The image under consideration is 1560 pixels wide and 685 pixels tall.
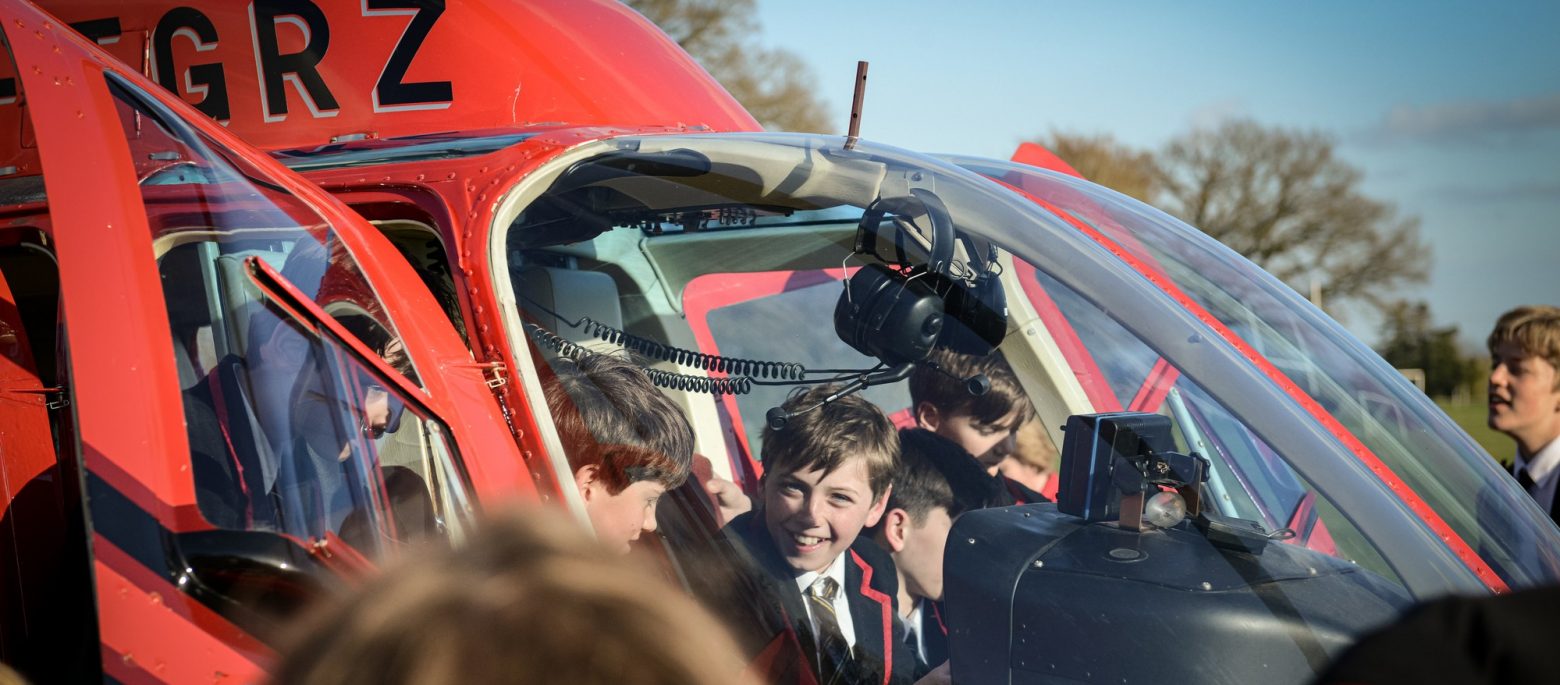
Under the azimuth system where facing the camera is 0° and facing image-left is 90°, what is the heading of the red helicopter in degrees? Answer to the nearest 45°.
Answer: approximately 315°

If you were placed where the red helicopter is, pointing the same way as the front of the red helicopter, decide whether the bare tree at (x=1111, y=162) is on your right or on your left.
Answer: on your left
